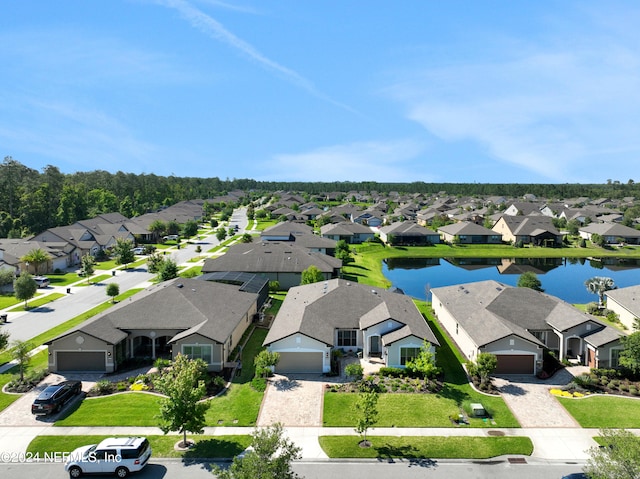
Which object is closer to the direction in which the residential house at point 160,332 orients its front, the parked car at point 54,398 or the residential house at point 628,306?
the parked car

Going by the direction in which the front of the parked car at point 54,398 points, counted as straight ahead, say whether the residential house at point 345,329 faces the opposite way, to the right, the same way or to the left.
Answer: the opposite way

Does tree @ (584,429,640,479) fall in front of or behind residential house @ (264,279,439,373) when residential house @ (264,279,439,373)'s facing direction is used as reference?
in front

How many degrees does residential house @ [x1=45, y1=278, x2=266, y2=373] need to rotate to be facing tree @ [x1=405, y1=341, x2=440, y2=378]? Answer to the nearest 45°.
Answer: approximately 45° to its left

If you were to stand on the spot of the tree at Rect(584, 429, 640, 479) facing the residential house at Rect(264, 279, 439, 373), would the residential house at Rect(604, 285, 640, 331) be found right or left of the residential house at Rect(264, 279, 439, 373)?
right

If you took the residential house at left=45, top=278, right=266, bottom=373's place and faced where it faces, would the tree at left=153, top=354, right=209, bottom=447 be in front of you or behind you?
in front

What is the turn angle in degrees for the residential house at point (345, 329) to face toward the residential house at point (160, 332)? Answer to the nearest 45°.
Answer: approximately 90° to its right

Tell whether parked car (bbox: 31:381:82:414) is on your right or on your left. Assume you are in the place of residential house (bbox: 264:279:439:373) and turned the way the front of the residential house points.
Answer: on your right

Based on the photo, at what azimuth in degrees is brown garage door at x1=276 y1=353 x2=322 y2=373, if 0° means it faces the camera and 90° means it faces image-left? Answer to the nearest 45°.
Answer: approximately 0°

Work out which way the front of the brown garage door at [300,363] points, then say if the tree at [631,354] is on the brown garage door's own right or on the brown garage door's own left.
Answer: on the brown garage door's own left
